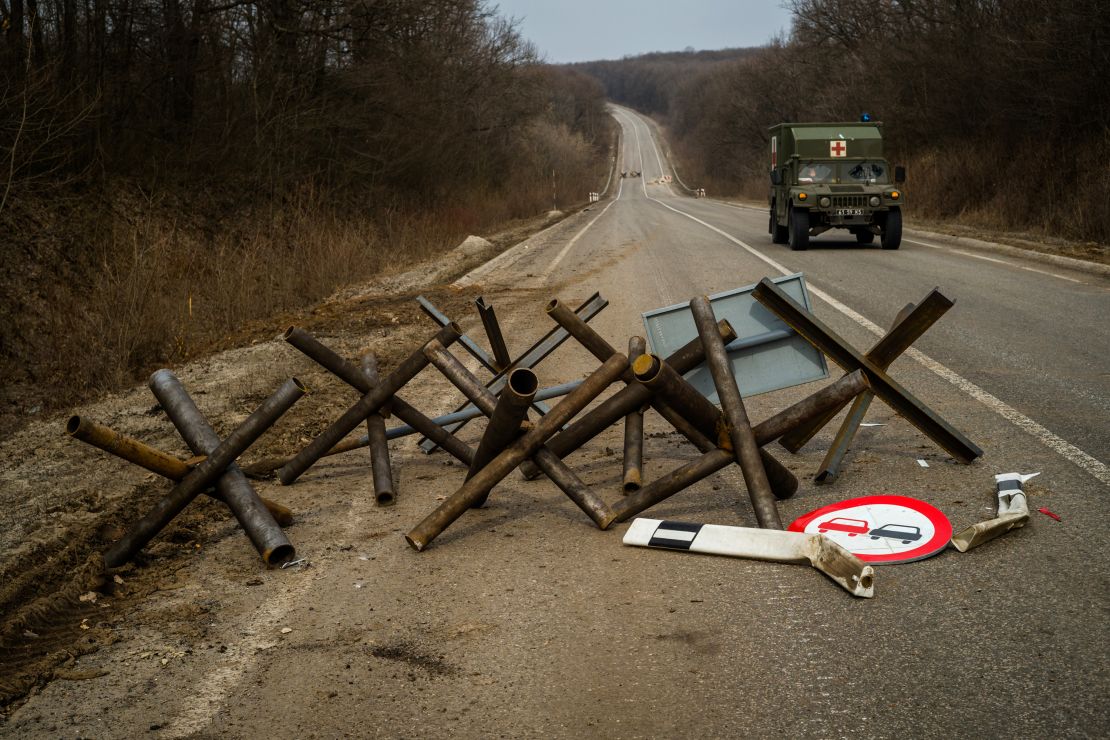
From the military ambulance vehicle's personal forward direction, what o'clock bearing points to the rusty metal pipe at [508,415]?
The rusty metal pipe is roughly at 12 o'clock from the military ambulance vehicle.

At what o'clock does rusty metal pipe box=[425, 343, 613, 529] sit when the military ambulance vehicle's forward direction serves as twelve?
The rusty metal pipe is roughly at 12 o'clock from the military ambulance vehicle.

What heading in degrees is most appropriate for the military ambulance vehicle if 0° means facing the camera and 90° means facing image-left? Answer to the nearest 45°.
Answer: approximately 0°

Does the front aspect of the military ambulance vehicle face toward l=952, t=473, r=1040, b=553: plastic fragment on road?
yes

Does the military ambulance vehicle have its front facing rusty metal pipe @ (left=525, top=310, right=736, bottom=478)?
yes

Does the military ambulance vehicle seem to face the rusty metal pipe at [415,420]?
yes

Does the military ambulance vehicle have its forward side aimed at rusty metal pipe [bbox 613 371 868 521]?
yes
